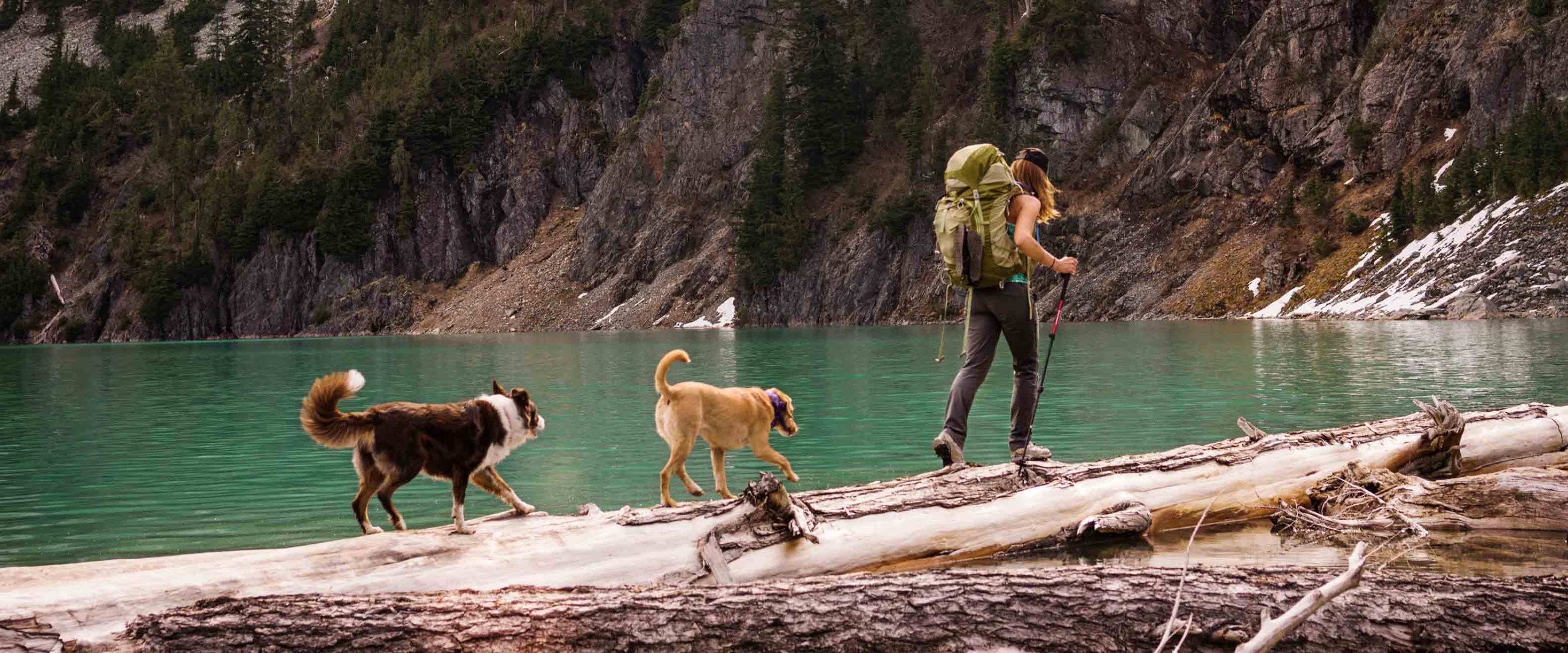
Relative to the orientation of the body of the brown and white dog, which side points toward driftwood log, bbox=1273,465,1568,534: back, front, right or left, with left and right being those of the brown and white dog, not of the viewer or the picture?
front

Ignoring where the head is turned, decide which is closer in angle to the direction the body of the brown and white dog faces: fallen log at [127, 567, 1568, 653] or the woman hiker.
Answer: the woman hiker

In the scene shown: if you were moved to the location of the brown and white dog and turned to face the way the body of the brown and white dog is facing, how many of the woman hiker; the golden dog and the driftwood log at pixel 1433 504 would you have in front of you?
3

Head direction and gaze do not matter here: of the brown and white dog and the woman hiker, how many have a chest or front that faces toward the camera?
0

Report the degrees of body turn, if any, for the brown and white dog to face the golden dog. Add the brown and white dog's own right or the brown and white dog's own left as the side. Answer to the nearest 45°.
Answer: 0° — it already faces it

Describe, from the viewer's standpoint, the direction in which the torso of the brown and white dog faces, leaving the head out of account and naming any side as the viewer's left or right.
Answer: facing to the right of the viewer

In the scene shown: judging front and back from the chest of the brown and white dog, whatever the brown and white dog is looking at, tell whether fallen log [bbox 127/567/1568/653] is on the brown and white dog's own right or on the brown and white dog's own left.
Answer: on the brown and white dog's own right

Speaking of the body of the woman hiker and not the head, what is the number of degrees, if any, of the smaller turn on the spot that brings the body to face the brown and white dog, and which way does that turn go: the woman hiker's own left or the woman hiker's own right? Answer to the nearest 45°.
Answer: approximately 180°

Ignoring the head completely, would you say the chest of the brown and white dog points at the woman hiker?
yes

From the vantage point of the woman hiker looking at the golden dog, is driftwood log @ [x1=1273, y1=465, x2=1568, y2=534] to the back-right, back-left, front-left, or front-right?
back-left

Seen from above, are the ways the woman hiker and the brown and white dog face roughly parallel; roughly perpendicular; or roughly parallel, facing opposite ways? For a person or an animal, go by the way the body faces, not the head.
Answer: roughly parallel

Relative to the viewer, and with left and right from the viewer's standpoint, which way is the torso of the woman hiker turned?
facing away from the viewer and to the right of the viewer
